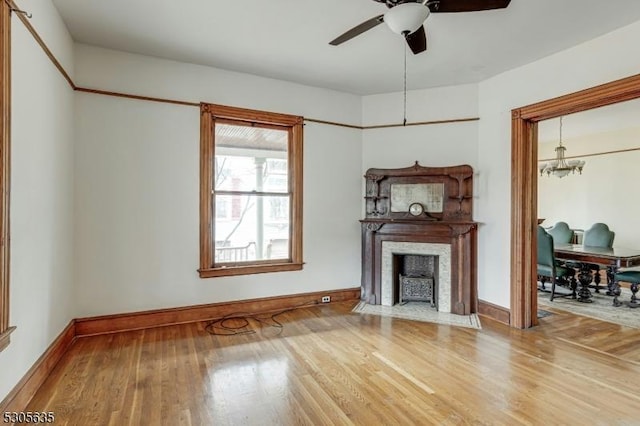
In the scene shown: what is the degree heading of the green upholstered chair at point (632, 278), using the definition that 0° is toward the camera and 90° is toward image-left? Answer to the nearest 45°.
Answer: approximately 90°

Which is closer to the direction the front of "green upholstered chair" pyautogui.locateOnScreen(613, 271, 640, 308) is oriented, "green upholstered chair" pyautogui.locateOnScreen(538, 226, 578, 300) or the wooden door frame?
the green upholstered chair

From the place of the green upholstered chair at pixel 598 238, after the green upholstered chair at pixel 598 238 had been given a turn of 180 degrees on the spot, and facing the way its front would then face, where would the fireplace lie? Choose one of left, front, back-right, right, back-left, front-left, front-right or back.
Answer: back-left

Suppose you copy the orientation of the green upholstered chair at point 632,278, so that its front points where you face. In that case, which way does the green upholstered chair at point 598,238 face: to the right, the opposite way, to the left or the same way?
to the left

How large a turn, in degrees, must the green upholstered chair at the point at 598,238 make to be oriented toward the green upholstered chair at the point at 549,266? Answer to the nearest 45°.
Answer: approximately 45° to its right

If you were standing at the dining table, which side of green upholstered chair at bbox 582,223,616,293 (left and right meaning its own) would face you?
front

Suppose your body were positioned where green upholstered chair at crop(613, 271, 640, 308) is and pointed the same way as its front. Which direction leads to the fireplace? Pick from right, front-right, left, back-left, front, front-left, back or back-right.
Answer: front-left

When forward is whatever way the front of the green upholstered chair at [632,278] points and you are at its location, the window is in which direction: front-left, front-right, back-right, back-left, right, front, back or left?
front-left

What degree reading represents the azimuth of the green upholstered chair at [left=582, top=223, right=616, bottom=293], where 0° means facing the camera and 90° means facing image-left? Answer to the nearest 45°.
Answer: approximately 0°

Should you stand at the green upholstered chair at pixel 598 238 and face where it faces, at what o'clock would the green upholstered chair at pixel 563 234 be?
the green upholstered chair at pixel 563 234 is roughly at 4 o'clock from the green upholstered chair at pixel 598 238.
